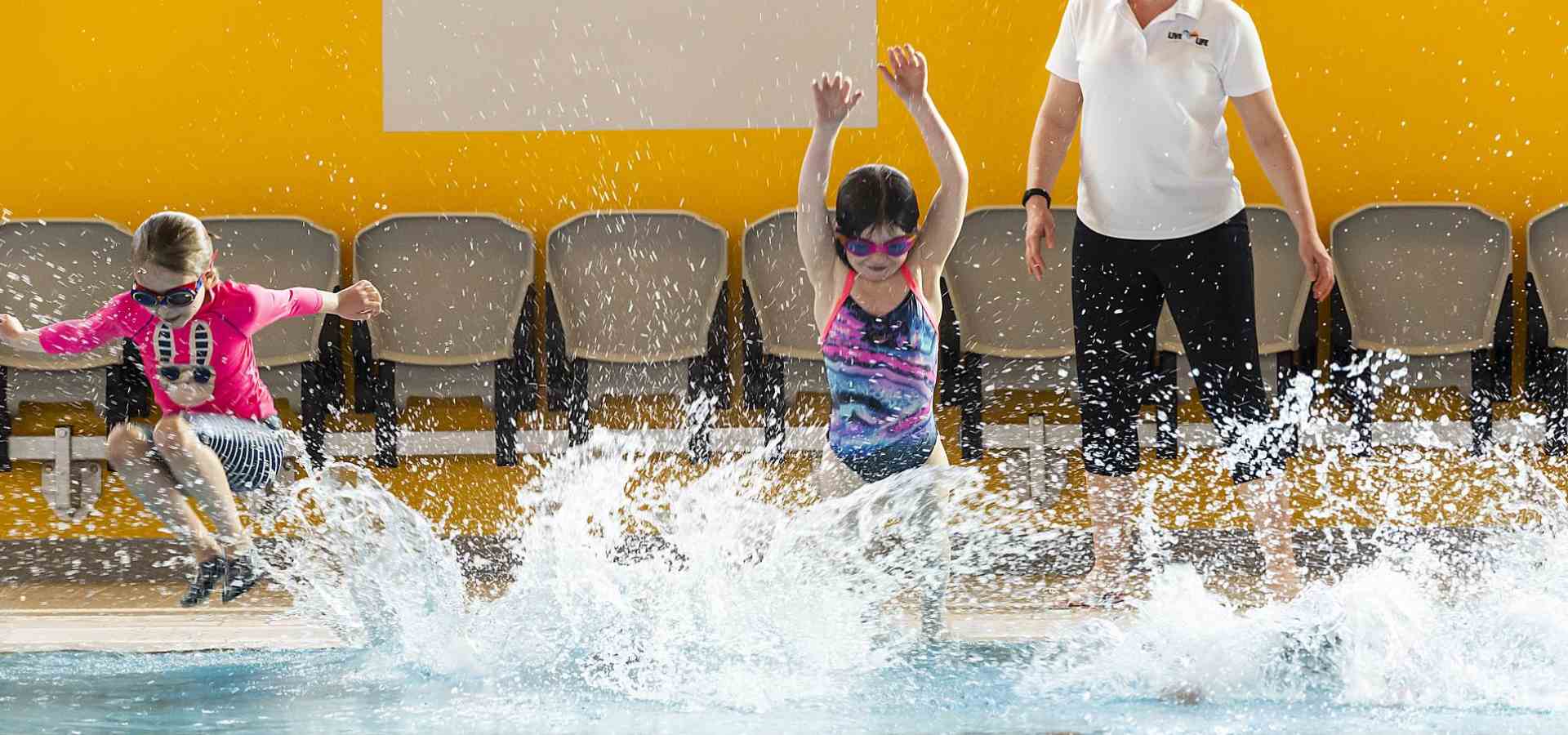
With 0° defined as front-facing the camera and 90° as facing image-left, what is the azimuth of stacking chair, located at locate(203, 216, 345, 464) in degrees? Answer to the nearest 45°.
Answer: approximately 0°

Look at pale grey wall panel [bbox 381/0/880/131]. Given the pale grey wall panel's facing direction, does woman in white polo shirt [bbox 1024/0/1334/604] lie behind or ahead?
ahead

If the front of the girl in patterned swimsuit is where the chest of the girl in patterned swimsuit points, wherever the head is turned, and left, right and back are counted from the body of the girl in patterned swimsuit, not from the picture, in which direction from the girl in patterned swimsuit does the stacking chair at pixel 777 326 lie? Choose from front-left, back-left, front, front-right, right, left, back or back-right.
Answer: back

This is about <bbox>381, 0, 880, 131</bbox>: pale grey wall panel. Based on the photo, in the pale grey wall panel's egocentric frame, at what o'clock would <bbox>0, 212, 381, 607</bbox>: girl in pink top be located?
The girl in pink top is roughly at 1 o'clock from the pale grey wall panel.

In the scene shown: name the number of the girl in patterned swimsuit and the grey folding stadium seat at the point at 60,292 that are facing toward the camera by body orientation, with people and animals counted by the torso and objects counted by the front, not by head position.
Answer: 2

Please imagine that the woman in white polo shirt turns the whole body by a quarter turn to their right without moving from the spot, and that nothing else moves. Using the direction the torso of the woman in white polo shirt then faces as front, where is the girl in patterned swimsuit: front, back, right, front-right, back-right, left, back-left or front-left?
front-left

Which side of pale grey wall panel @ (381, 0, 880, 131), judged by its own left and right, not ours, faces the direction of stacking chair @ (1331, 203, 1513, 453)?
left

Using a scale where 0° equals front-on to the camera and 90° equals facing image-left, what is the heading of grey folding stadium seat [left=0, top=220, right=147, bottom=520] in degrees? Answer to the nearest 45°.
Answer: approximately 0°

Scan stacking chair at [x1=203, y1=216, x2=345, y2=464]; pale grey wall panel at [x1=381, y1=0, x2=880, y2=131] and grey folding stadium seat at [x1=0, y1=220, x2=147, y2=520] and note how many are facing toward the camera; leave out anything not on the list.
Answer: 3
